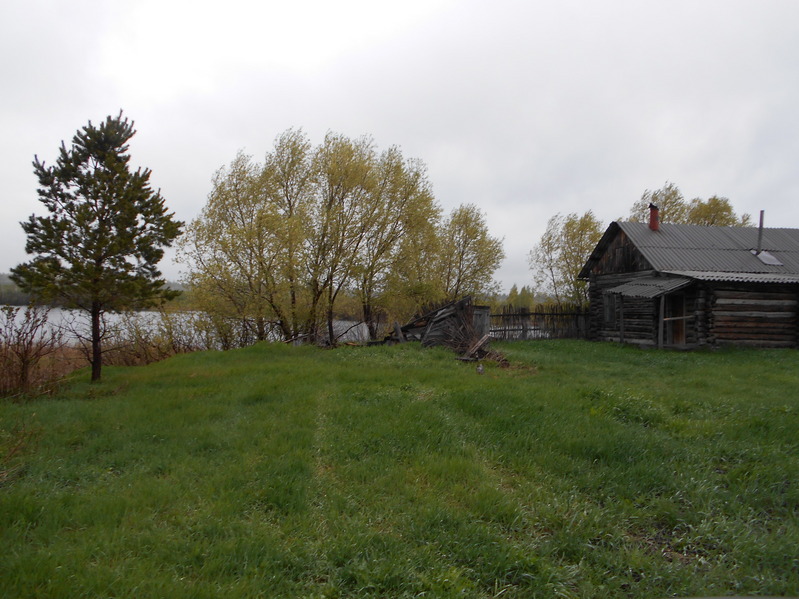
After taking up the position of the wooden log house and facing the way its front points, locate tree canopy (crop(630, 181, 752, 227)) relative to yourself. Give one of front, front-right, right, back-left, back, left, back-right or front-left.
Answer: back-right

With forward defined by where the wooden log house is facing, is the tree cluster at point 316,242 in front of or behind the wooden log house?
in front

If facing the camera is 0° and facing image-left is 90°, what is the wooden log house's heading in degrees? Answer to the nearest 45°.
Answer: approximately 45°

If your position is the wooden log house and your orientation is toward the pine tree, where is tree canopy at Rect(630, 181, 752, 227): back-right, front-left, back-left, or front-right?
back-right

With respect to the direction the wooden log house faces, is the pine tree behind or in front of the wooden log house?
in front

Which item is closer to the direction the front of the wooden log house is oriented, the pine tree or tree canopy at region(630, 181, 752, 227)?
the pine tree

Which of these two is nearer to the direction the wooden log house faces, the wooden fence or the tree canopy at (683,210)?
the wooden fence

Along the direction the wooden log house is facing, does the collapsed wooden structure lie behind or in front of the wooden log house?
in front
